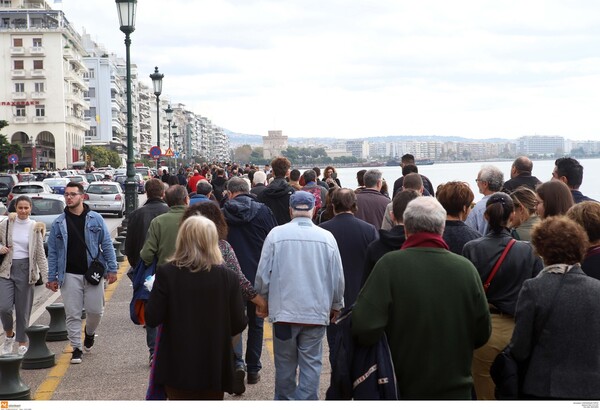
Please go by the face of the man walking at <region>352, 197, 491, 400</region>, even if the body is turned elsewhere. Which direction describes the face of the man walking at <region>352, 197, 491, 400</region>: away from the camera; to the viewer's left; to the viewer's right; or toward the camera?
away from the camera

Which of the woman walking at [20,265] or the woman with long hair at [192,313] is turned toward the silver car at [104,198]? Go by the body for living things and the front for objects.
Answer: the woman with long hair

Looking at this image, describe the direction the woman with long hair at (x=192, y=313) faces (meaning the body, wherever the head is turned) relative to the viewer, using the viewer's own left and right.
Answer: facing away from the viewer

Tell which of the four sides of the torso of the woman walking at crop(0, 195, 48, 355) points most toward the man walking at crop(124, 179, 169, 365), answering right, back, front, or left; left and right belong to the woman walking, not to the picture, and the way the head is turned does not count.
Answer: left

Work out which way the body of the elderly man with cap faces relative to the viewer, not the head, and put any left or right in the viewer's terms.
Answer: facing away from the viewer

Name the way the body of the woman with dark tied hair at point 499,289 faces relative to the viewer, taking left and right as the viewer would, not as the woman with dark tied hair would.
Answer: facing away from the viewer

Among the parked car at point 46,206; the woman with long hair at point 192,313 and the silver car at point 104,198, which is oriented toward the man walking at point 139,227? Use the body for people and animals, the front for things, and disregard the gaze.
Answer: the woman with long hair

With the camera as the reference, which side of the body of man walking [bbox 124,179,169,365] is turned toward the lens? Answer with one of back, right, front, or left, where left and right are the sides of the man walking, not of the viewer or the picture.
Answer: back

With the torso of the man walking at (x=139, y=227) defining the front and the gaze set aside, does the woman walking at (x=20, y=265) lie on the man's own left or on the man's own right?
on the man's own left

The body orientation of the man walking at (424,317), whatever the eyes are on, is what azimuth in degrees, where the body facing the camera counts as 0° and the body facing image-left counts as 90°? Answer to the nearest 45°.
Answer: approximately 180°

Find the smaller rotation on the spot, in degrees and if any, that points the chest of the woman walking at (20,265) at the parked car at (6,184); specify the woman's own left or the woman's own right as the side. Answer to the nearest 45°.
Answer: approximately 180°

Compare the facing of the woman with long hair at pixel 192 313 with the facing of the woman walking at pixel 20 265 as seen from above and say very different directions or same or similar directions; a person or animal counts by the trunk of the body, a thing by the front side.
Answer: very different directions

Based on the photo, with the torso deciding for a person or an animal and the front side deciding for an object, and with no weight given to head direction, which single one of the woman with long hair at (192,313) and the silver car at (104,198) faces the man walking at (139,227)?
the woman with long hair
